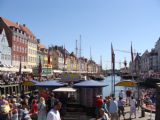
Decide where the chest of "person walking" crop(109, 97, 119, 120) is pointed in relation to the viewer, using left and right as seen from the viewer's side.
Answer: facing away from the viewer
